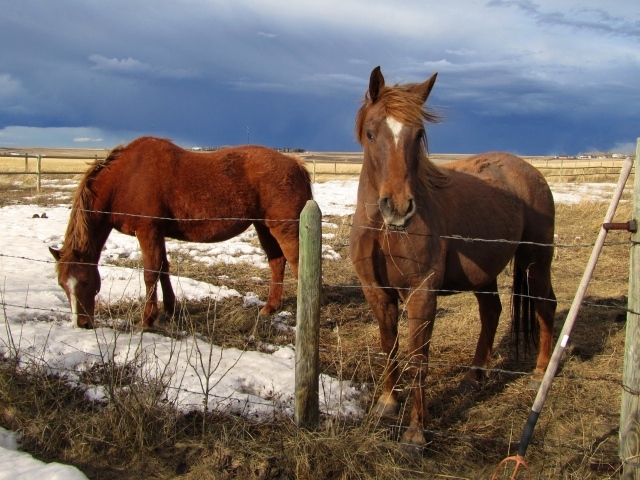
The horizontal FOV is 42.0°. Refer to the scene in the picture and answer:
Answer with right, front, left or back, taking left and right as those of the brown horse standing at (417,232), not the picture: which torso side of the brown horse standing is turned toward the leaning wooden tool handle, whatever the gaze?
left

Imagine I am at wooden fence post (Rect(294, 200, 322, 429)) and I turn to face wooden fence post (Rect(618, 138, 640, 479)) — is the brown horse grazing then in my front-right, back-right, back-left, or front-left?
back-left

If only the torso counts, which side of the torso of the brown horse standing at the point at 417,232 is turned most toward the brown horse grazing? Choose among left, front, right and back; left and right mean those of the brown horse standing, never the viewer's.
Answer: right

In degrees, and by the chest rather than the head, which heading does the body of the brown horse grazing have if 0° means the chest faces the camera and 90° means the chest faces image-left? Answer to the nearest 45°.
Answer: approximately 90°

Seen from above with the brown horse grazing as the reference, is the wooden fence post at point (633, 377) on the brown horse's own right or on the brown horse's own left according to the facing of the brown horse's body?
on the brown horse's own left

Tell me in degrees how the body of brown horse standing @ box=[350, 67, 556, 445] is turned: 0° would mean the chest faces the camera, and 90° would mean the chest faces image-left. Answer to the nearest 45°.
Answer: approximately 45°
